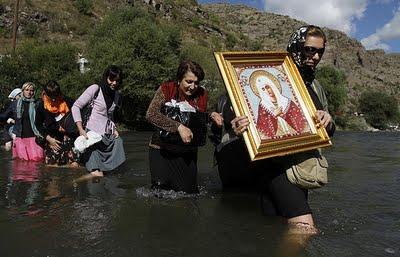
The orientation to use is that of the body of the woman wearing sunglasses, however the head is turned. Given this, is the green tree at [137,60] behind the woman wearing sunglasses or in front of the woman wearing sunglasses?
behind
